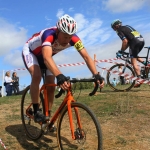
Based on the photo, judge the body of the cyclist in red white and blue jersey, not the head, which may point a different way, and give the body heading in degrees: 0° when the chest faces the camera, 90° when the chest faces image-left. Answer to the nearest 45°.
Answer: approximately 315°

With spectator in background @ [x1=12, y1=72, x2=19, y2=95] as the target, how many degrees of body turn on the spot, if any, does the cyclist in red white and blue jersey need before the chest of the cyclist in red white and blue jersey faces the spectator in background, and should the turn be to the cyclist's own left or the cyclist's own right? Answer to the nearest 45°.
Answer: approximately 135° to the cyclist's own left

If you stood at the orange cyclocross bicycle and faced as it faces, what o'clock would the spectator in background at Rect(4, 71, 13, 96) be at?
The spectator in background is roughly at 7 o'clock from the orange cyclocross bicycle.

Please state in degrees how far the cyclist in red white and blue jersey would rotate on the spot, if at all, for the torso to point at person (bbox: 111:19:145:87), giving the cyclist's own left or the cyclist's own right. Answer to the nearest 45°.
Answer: approximately 90° to the cyclist's own left

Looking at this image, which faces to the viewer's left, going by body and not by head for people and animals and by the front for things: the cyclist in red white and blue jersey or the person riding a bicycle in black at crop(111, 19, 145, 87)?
the person riding a bicycle in black

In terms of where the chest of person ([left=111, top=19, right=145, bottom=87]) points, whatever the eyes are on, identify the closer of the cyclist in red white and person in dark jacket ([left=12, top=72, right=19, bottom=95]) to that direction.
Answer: the spectator in background

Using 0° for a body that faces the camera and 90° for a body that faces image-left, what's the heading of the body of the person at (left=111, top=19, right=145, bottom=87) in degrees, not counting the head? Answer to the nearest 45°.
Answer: approximately 90°

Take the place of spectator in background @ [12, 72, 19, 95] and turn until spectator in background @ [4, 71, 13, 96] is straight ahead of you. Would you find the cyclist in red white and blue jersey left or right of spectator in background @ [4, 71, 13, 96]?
left

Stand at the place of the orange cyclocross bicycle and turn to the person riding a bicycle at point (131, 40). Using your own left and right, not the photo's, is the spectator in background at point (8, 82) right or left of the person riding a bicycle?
left

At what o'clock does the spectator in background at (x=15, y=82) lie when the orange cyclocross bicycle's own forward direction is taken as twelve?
The spectator in background is roughly at 7 o'clock from the orange cyclocross bicycle.
